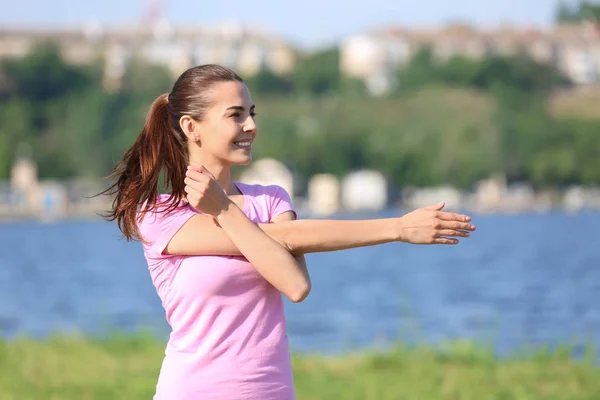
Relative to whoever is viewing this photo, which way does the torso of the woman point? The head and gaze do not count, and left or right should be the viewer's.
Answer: facing the viewer and to the right of the viewer
